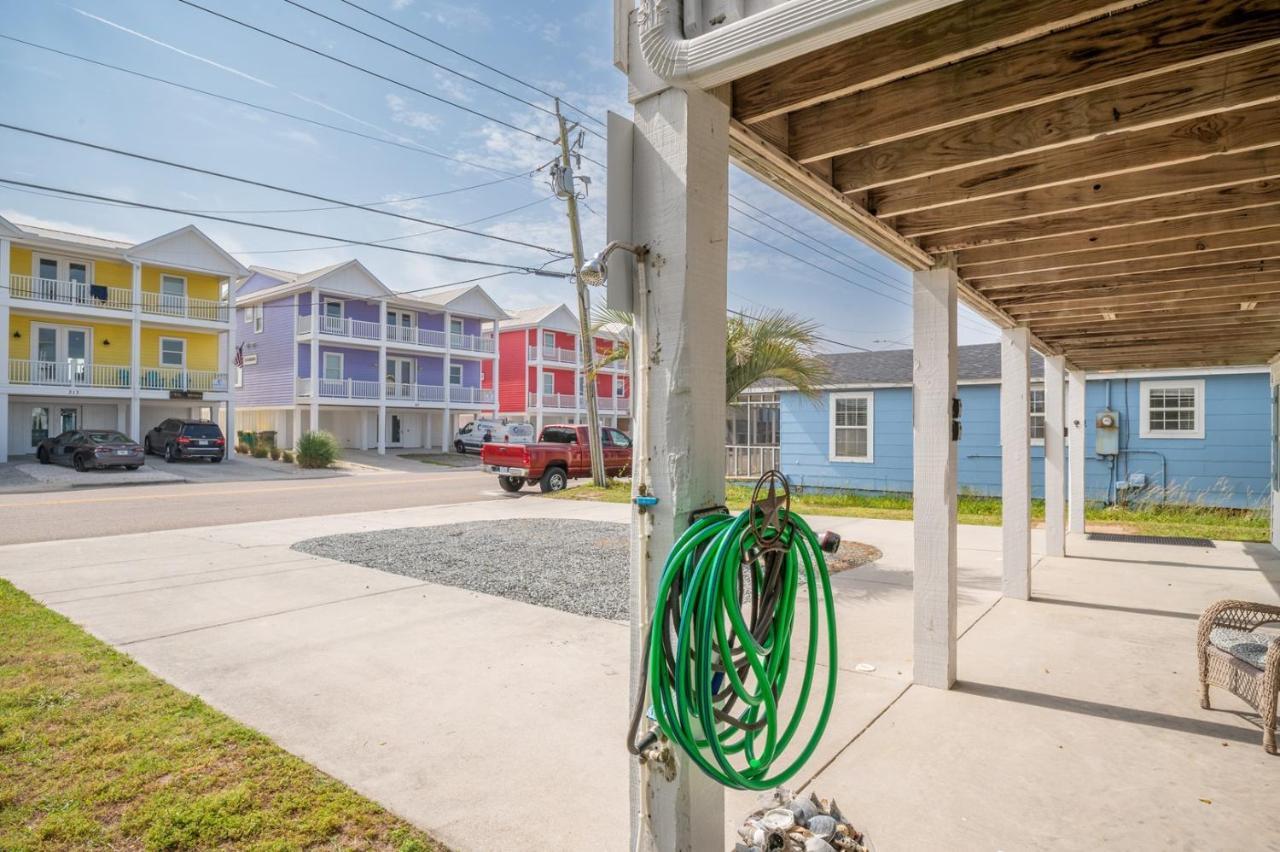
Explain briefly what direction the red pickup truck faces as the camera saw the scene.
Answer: facing away from the viewer and to the right of the viewer

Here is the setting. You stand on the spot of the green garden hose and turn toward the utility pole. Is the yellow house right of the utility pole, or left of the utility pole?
left

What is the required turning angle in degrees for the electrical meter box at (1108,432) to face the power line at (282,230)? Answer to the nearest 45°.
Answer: approximately 45° to its right

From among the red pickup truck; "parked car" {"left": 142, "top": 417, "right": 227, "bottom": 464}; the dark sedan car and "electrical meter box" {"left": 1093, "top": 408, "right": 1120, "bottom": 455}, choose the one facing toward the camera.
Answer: the electrical meter box

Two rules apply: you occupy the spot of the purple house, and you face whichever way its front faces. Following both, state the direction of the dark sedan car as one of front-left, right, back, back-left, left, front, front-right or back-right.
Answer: right

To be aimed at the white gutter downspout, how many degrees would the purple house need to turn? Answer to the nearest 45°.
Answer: approximately 45° to its right

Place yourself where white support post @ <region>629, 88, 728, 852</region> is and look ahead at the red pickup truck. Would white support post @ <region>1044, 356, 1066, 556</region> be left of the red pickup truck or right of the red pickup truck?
right

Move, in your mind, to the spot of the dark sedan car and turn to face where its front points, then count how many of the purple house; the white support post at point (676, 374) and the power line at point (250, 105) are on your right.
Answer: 1

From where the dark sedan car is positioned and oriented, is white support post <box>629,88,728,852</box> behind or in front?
behind

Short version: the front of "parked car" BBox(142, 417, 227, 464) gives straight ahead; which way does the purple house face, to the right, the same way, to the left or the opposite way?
the opposite way

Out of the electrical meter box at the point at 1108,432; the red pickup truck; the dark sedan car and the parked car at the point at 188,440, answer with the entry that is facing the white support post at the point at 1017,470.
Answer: the electrical meter box

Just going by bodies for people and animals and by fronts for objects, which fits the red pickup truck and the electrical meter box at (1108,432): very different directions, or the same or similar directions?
very different directions

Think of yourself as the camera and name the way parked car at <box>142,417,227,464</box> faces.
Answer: facing away from the viewer and to the left of the viewer
